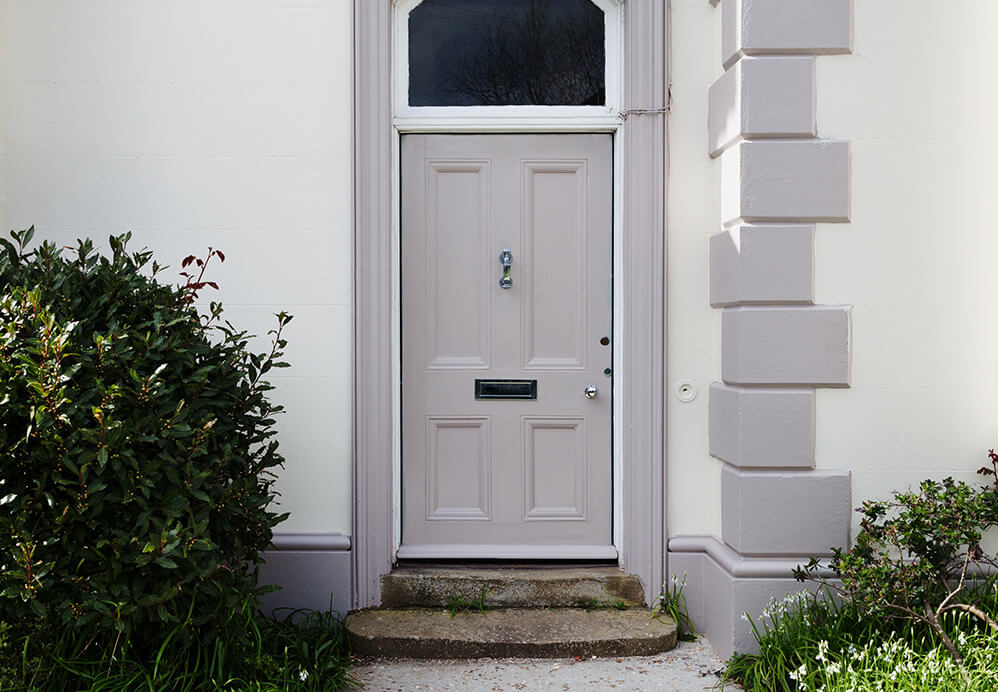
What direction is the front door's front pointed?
toward the camera

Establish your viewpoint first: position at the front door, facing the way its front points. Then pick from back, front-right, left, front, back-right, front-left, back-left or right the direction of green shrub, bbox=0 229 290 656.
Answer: front-right
